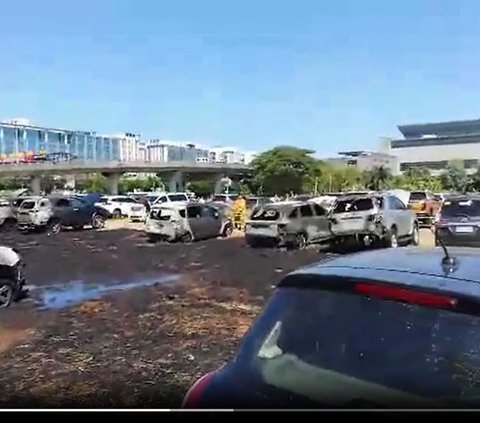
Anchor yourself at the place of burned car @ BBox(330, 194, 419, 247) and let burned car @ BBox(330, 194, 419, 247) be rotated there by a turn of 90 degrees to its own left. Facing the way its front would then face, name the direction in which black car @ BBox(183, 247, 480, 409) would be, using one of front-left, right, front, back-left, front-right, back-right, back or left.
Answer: back-left

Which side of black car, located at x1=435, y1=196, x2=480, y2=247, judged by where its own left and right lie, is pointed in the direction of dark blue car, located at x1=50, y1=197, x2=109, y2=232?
left

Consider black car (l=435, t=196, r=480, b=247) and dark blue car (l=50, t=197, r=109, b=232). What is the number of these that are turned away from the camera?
1

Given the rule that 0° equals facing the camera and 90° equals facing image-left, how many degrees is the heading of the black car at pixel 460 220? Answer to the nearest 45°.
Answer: approximately 180°

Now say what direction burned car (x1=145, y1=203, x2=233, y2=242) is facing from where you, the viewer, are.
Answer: facing away from the viewer and to the right of the viewer

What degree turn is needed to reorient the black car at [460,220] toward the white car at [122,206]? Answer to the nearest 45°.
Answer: approximately 90° to its left
